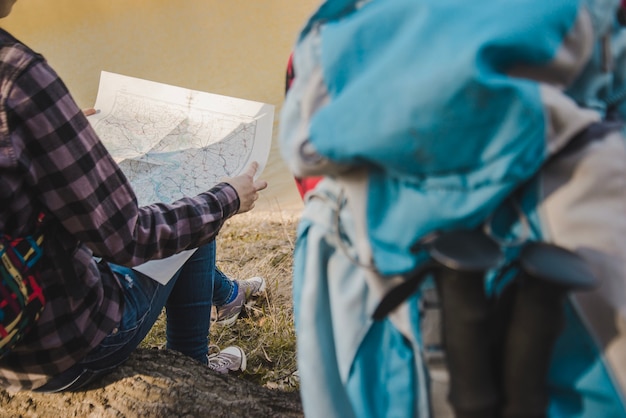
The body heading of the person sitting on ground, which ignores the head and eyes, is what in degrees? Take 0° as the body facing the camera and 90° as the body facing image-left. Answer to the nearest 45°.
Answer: approximately 225°
